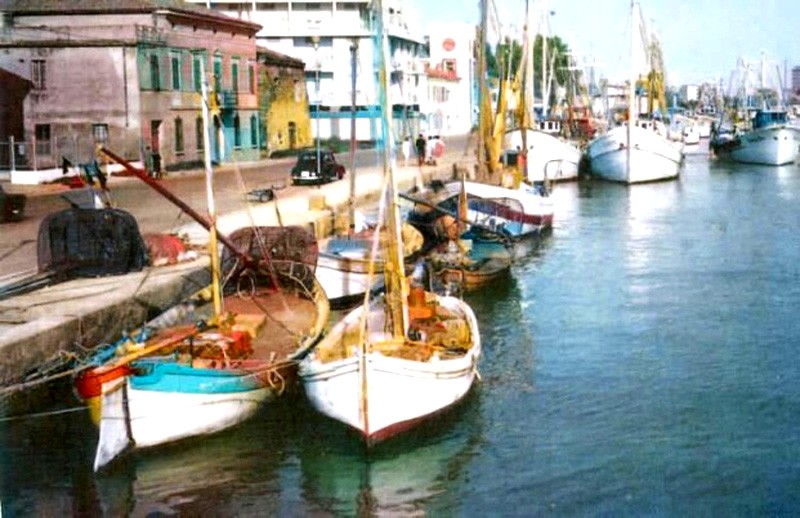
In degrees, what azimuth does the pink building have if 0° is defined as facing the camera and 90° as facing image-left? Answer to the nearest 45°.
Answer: approximately 315°

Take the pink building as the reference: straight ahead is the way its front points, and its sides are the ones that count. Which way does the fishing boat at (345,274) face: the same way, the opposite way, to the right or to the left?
to the right

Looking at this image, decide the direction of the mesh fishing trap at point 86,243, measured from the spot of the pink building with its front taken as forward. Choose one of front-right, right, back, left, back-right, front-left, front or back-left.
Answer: front-right

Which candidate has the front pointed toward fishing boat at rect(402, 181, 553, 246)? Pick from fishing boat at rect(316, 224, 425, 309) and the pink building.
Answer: the pink building

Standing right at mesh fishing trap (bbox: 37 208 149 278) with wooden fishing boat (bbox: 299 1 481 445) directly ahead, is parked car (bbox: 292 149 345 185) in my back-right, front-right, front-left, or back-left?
back-left

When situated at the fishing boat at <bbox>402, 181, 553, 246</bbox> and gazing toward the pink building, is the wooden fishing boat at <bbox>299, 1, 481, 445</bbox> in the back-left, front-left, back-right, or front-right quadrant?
back-left

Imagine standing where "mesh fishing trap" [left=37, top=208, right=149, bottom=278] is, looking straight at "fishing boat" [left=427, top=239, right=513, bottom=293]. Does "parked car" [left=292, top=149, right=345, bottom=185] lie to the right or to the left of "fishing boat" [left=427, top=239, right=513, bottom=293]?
left

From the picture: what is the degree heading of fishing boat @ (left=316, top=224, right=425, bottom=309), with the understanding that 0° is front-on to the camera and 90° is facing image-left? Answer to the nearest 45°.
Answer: approximately 45°

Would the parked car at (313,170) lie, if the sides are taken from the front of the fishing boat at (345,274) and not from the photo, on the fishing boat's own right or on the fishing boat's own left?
on the fishing boat's own right

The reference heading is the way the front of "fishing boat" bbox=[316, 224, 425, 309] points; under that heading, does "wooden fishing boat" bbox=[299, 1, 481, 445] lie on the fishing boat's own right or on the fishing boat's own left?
on the fishing boat's own left
